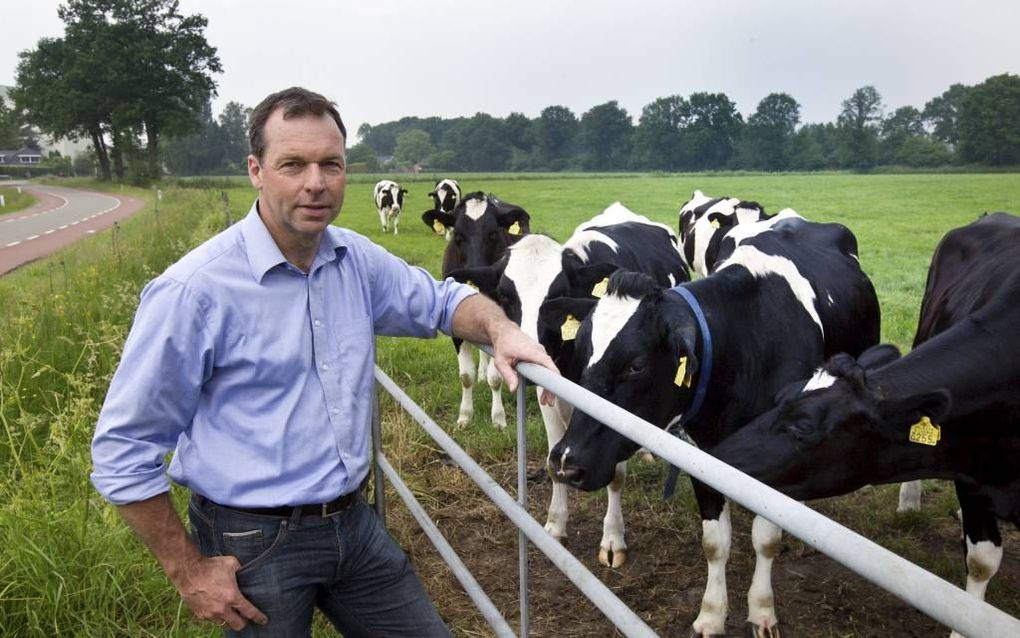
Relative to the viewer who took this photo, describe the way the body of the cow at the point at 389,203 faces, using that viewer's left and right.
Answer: facing the viewer

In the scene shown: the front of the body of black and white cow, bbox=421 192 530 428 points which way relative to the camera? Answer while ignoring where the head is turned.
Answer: toward the camera

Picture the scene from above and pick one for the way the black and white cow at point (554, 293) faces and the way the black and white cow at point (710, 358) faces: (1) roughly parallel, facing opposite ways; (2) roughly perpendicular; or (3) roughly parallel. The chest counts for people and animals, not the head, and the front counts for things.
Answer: roughly parallel

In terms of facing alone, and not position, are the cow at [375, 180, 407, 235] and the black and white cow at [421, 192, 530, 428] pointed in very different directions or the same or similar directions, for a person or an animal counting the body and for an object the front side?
same or similar directions

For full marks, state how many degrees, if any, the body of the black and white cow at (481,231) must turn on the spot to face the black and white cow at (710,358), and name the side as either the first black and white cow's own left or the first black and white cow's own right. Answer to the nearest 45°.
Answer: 0° — it already faces it

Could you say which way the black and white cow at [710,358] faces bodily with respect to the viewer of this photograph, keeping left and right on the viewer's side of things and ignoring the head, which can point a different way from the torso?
facing the viewer and to the left of the viewer

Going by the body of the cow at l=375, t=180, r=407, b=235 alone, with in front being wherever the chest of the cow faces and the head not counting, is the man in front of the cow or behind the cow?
in front

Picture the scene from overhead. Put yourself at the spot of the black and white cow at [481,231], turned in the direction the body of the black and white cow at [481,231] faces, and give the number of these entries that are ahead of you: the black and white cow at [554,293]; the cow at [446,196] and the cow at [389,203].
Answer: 1

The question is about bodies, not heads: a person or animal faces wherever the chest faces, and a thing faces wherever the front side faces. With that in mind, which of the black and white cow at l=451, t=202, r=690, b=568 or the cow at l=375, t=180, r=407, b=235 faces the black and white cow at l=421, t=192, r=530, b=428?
the cow

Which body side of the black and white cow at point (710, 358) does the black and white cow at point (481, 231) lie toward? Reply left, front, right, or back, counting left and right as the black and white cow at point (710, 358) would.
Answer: right

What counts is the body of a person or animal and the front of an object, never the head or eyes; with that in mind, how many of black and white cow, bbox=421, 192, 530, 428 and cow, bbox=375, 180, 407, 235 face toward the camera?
2

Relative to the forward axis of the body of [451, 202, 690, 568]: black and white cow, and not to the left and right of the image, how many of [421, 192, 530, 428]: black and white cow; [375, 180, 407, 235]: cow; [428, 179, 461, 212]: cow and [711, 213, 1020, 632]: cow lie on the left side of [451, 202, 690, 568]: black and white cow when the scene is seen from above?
1

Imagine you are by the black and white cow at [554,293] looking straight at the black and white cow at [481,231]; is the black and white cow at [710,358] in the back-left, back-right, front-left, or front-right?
back-right

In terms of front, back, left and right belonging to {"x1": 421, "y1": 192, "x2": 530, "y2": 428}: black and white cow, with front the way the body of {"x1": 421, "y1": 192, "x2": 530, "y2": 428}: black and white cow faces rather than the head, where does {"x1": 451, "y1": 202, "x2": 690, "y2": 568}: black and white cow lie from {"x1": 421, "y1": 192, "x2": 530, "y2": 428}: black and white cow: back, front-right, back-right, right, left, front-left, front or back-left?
front

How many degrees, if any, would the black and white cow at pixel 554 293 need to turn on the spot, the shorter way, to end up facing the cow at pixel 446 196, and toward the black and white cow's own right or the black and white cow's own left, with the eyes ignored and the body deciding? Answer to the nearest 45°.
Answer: approximately 135° to the black and white cow's own right

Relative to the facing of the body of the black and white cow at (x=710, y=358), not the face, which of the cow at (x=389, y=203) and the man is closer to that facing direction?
the man

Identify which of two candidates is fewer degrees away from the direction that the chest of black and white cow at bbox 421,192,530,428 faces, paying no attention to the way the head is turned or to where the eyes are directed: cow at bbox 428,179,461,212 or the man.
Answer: the man
